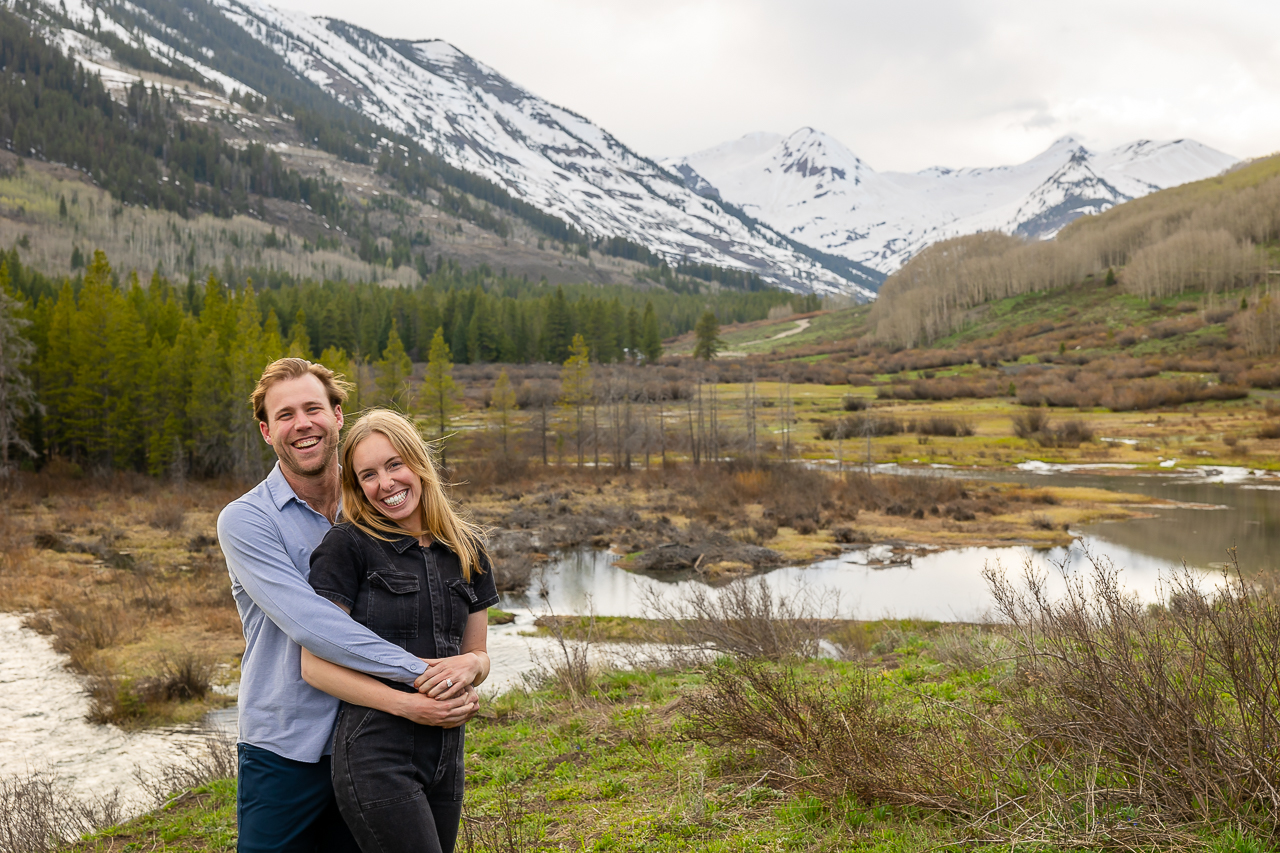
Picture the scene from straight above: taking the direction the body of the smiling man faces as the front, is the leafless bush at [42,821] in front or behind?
behind

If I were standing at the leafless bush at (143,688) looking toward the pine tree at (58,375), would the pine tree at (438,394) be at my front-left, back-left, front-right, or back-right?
front-right

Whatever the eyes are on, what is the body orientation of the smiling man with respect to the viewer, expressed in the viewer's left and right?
facing the viewer and to the right of the viewer

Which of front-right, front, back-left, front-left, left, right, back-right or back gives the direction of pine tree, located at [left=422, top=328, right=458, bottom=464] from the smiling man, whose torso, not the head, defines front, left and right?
back-left

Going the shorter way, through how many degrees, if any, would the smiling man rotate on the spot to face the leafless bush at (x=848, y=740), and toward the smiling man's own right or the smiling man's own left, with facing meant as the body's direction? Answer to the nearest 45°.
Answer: approximately 90° to the smiling man's own left

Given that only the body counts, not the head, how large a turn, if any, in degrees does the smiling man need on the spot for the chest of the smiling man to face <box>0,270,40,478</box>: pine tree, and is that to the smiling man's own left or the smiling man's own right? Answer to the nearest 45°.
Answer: approximately 135° to the smiling man's own left

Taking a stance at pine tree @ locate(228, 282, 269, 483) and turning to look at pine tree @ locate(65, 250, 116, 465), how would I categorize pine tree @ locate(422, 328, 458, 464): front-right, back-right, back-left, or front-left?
back-right

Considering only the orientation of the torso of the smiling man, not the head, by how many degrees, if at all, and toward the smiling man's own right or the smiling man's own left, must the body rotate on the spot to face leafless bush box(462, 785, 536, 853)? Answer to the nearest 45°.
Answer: approximately 90° to the smiling man's own left

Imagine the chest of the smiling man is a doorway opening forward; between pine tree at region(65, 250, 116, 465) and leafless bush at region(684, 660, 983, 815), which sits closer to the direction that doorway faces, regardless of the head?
the leafless bush

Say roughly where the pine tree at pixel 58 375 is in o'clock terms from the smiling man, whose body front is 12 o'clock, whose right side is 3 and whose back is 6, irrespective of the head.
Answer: The pine tree is roughly at 7 o'clock from the smiling man.
